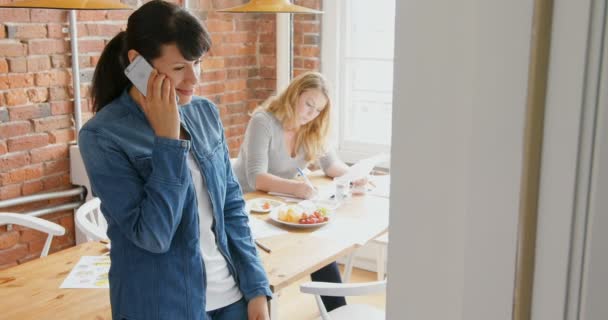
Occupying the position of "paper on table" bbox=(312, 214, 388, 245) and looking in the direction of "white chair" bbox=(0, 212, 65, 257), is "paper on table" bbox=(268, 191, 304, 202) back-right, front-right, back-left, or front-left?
front-right

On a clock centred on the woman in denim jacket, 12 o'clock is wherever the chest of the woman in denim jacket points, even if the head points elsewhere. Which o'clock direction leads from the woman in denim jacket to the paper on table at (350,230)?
The paper on table is roughly at 9 o'clock from the woman in denim jacket.

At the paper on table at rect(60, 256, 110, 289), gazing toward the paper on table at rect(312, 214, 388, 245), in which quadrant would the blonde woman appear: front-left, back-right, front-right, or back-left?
front-left

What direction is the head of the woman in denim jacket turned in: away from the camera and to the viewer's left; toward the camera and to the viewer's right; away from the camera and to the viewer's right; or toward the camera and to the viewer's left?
toward the camera and to the viewer's right

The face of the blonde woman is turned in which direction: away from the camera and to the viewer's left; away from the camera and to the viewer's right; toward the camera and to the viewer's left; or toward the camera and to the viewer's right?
toward the camera and to the viewer's right

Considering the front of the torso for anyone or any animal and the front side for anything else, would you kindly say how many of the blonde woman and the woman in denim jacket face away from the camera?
0

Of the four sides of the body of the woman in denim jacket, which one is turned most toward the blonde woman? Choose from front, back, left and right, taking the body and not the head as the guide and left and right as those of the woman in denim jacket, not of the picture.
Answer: left

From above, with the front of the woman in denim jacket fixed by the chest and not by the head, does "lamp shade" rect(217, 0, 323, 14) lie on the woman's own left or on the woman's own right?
on the woman's own left

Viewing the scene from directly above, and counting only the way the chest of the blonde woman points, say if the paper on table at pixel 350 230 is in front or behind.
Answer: in front

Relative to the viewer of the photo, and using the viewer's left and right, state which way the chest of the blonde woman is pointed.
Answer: facing the viewer and to the right of the viewer
